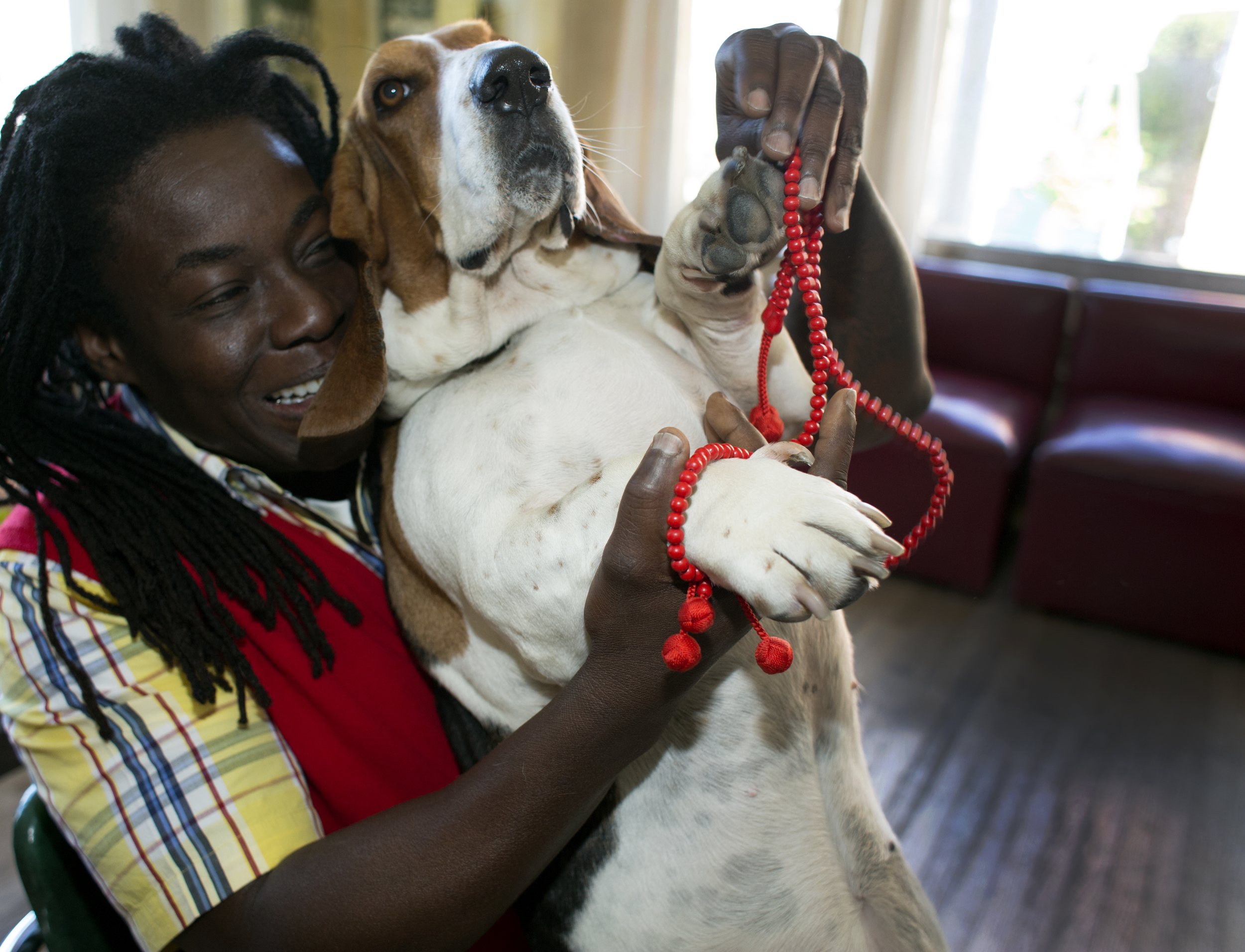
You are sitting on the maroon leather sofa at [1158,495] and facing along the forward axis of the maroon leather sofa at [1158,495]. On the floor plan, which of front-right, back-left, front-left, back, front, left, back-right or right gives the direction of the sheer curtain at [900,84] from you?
back-right

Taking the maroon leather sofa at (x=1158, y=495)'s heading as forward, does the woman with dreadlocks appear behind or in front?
in front

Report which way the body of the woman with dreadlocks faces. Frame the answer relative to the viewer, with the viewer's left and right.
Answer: facing the viewer and to the right of the viewer

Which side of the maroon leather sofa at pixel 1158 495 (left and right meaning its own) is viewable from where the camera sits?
front

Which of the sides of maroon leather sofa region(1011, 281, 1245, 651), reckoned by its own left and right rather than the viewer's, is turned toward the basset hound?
front

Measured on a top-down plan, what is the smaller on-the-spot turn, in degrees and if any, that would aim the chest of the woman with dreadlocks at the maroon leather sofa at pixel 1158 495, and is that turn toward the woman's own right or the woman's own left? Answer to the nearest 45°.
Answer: approximately 90° to the woman's own left

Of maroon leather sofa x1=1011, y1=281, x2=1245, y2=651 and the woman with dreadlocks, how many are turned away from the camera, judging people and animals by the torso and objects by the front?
0

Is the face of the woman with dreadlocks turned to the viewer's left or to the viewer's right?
to the viewer's right
